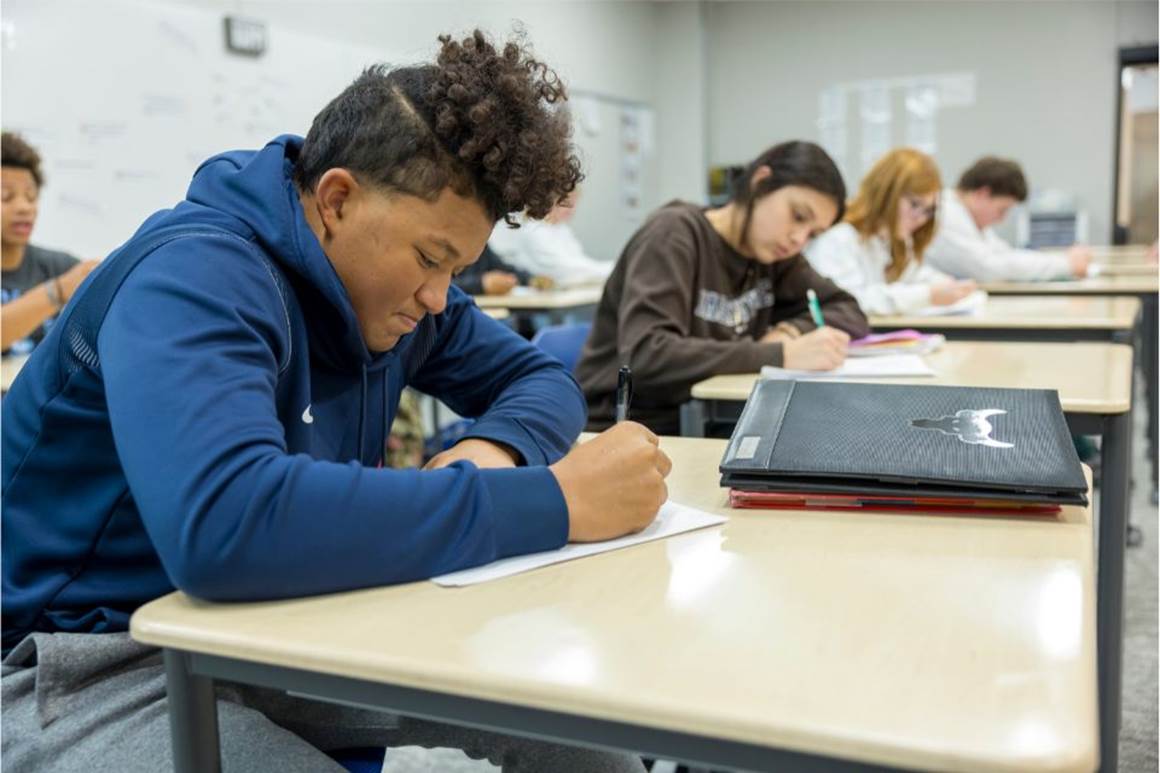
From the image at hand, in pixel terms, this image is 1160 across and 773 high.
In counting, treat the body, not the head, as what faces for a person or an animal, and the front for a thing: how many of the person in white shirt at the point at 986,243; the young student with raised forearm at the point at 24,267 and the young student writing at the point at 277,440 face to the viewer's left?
0

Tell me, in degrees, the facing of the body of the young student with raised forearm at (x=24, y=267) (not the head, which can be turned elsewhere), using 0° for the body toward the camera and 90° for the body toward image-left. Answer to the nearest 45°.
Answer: approximately 315°

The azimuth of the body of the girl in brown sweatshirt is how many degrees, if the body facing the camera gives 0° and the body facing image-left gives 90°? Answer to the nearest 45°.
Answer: approximately 315°

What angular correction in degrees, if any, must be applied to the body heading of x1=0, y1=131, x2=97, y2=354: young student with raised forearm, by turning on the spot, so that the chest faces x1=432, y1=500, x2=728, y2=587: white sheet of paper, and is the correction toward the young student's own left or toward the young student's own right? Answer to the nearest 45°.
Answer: approximately 45° to the young student's own right

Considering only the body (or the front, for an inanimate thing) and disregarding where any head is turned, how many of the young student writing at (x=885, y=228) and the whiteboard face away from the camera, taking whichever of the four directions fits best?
0

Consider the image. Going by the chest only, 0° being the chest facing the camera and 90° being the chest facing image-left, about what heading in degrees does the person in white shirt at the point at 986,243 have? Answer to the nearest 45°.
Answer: approximately 270°

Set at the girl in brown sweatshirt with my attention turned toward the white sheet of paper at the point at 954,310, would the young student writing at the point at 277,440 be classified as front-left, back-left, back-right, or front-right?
back-right

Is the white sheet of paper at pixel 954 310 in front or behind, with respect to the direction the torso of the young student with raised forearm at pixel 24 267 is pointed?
in front

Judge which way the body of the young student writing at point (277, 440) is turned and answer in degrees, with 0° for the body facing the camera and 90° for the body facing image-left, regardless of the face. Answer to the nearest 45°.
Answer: approximately 315°

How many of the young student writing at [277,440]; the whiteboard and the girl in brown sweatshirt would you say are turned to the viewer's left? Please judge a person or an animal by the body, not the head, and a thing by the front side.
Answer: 0

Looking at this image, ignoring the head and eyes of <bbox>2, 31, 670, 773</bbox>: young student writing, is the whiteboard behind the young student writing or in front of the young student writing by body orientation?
behind

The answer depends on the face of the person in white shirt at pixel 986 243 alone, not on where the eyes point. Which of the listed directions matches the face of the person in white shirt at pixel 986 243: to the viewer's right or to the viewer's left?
to the viewer's right

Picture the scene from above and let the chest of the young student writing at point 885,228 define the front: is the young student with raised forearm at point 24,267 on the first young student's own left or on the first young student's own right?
on the first young student's own right
